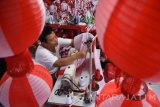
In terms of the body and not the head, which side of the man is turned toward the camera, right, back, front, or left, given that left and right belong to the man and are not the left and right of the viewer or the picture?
right

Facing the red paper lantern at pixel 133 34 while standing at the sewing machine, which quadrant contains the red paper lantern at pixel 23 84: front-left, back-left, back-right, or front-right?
front-right

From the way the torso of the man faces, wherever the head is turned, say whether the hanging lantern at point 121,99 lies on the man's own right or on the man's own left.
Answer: on the man's own right

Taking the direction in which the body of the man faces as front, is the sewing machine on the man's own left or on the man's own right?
on the man's own right

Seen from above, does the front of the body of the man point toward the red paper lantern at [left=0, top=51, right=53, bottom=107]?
no

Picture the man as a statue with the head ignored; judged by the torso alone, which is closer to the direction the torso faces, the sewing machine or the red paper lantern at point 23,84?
the sewing machine

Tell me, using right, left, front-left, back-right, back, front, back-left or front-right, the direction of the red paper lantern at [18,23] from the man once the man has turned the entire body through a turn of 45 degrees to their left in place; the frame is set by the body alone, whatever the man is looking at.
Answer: back-right
